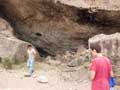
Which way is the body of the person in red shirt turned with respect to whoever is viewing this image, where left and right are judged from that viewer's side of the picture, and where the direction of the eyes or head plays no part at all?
facing away from the viewer and to the left of the viewer

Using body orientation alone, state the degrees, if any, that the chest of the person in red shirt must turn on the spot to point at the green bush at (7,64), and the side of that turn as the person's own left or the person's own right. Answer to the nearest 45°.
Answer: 0° — they already face it
